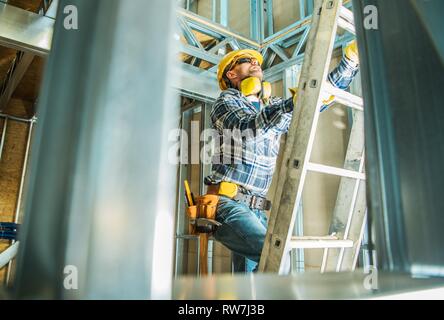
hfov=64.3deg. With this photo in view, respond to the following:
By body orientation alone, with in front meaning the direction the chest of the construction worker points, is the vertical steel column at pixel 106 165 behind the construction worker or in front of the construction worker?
in front

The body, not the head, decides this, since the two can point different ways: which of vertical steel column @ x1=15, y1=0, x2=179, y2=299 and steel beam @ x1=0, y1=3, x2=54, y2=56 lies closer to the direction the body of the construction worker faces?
the vertical steel column

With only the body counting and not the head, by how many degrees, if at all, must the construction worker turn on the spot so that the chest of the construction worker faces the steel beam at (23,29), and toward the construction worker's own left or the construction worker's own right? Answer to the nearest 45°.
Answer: approximately 135° to the construction worker's own right

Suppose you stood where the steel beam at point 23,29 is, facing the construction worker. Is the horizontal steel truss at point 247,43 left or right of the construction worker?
left

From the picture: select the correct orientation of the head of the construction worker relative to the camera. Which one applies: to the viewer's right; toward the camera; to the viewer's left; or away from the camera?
to the viewer's right

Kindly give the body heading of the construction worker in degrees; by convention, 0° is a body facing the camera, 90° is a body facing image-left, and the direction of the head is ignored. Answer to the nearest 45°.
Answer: approximately 315°
